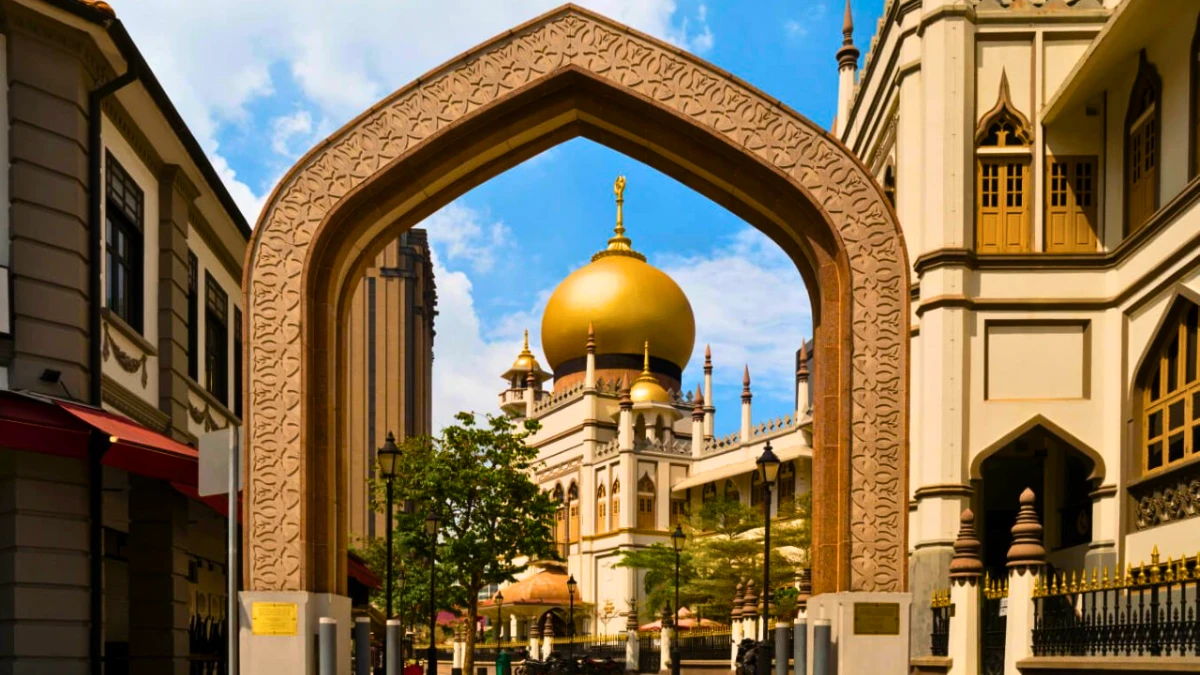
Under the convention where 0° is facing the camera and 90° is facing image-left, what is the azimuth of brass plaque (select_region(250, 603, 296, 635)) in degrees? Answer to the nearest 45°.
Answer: approximately 0°

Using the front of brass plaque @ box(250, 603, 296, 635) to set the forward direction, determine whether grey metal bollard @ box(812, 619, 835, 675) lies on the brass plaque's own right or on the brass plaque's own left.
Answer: on the brass plaque's own left
